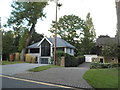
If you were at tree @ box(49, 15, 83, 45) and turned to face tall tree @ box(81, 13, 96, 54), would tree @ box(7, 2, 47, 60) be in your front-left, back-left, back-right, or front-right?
back-right

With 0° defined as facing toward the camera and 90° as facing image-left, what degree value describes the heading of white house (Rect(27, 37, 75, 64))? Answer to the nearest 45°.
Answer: approximately 0°

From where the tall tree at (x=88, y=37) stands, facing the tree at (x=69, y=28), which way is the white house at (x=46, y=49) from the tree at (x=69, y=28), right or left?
left

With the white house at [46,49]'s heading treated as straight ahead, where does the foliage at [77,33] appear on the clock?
The foliage is roughly at 7 o'clock from the white house.

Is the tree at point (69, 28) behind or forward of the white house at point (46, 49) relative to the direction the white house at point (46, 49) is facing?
behind

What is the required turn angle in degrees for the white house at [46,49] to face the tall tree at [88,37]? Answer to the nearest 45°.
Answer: approximately 135° to its left
